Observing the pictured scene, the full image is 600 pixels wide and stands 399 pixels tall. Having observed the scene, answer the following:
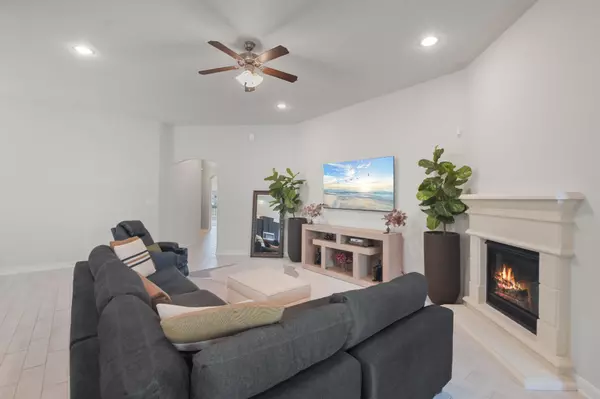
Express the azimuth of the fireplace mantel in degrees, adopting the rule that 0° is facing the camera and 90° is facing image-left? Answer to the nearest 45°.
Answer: approximately 45°

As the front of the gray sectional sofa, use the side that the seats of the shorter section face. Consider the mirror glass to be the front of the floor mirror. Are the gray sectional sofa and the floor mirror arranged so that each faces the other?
yes

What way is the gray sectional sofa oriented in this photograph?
away from the camera

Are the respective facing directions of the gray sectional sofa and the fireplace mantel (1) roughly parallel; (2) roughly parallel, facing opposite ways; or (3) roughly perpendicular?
roughly perpendicular

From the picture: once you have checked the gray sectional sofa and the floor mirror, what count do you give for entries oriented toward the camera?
1

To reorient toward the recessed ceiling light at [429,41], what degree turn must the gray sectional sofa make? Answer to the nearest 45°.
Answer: approximately 45° to its right

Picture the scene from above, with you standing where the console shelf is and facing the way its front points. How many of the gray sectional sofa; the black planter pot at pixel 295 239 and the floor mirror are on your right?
2
